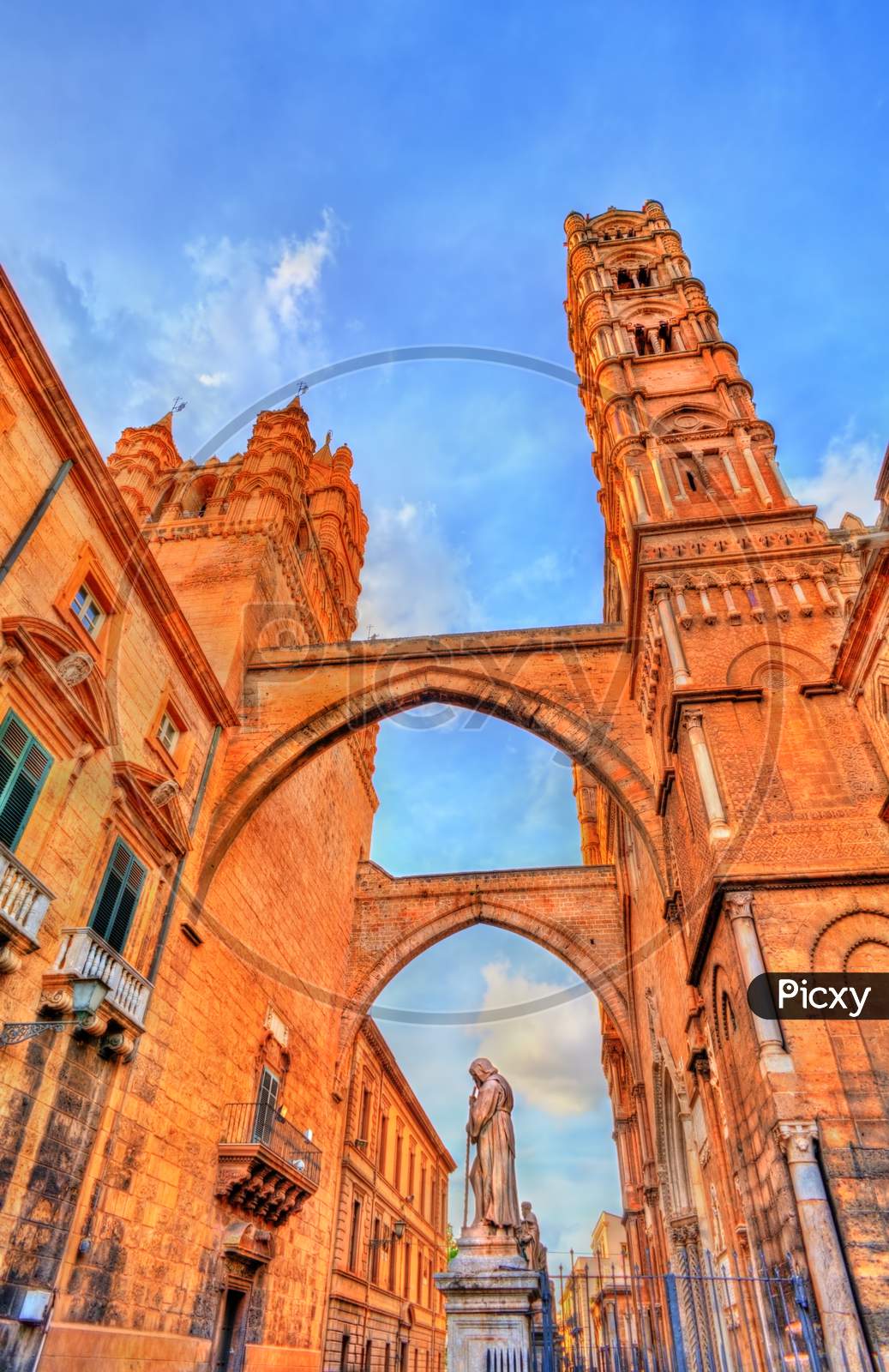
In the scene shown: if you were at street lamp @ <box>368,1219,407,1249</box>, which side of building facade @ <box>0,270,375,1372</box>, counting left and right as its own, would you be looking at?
left

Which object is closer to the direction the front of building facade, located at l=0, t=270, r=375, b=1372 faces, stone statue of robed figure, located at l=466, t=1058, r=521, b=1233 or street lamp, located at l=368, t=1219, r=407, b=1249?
the stone statue of robed figure

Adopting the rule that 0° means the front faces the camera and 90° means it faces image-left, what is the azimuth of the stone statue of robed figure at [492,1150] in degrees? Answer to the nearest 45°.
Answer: approximately 90°

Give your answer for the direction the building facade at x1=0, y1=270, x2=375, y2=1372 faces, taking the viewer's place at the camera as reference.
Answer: facing the viewer and to the right of the viewer

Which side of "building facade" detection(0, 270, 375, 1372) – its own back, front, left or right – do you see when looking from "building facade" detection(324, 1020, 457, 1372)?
left

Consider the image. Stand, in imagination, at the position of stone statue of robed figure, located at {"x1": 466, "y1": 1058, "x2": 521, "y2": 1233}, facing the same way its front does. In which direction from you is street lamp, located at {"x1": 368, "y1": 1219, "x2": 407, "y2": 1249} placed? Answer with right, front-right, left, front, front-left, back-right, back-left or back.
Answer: right

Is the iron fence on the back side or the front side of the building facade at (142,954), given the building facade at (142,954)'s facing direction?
on the front side
